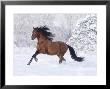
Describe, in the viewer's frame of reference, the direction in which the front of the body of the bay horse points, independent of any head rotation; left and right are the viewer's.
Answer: facing to the left of the viewer
